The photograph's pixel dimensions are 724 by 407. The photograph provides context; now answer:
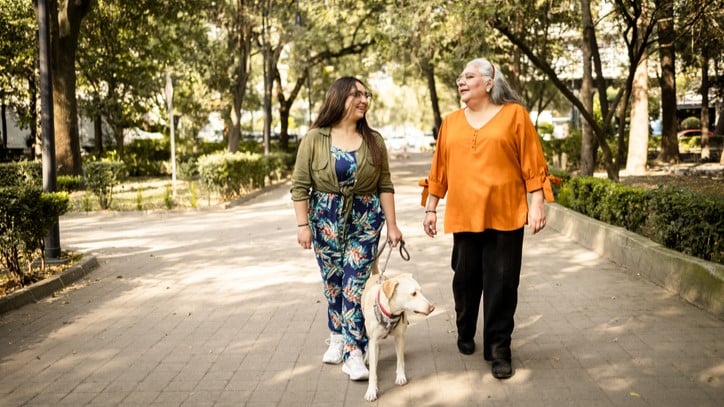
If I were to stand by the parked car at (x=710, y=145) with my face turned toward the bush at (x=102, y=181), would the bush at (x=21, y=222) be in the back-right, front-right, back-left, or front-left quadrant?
front-left

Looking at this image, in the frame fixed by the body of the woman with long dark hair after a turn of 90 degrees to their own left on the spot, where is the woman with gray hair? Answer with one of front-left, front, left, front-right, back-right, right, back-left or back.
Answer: front

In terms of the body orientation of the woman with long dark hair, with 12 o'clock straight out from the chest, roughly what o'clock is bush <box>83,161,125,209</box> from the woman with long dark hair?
The bush is roughly at 5 o'clock from the woman with long dark hair.

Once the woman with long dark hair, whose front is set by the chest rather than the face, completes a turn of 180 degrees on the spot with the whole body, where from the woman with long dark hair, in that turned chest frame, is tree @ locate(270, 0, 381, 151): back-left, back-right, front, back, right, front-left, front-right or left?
front

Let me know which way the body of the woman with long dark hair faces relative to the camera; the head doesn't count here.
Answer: toward the camera

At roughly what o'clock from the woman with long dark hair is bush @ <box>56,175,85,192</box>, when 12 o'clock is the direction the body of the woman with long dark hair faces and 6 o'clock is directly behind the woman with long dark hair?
The bush is roughly at 5 o'clock from the woman with long dark hair.

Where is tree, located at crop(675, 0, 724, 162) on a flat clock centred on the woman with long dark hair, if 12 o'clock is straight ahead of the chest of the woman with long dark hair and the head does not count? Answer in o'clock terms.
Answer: The tree is roughly at 7 o'clock from the woman with long dark hair.

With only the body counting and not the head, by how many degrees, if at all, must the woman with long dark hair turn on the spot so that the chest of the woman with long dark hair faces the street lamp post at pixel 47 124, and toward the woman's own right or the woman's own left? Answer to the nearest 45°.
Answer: approximately 135° to the woman's own right

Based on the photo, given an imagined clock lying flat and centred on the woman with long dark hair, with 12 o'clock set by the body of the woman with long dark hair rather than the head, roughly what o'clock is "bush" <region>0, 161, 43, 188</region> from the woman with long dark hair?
The bush is roughly at 5 o'clock from the woman with long dark hair.

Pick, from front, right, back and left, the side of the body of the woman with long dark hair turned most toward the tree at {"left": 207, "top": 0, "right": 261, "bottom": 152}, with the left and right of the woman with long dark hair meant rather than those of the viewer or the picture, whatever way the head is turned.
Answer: back

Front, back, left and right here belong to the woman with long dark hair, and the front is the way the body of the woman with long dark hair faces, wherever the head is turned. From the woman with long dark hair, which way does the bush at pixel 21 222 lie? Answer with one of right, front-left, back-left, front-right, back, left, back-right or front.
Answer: back-right

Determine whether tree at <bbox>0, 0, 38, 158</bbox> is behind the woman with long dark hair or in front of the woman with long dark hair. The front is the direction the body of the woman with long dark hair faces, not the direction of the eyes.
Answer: behind

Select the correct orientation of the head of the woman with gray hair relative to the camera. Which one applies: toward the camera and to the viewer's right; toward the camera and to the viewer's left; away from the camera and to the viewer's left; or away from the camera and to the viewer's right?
toward the camera and to the viewer's left
